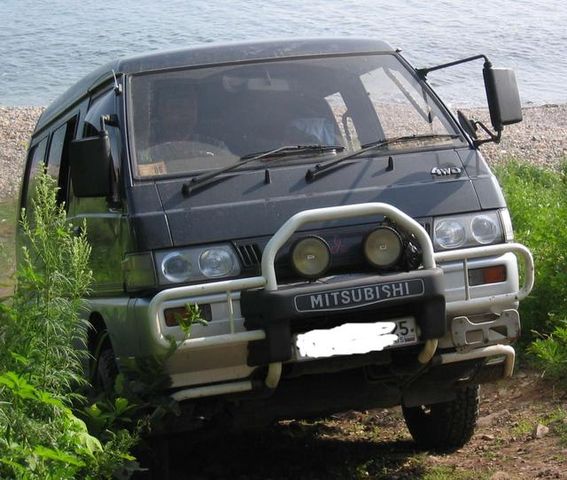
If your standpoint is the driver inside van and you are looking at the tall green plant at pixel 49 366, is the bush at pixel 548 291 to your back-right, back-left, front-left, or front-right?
back-left

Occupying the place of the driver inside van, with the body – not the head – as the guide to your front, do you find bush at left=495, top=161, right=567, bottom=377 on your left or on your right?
on your left

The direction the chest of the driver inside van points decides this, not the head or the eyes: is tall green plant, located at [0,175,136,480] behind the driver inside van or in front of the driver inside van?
in front

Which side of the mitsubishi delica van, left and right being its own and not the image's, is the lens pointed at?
front
